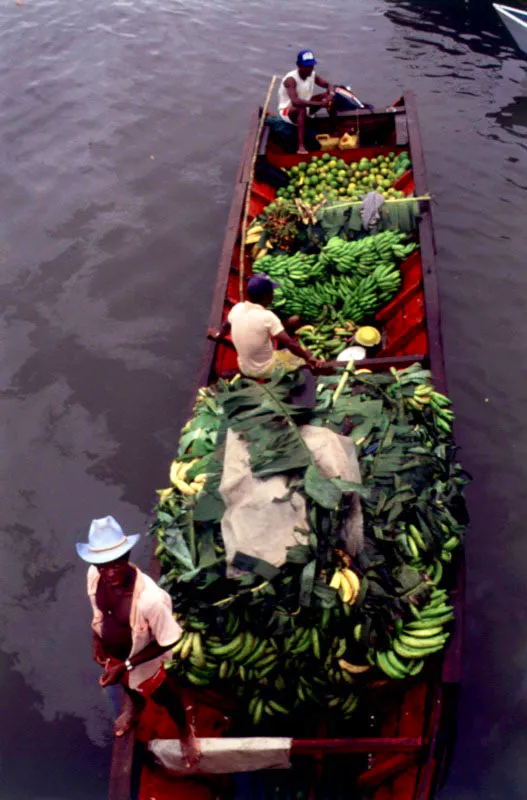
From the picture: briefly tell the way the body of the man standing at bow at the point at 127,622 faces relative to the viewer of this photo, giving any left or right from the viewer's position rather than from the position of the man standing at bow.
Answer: facing the viewer and to the left of the viewer

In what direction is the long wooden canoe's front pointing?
toward the camera

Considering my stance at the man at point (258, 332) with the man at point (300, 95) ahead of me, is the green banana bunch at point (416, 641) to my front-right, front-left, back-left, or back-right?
back-right

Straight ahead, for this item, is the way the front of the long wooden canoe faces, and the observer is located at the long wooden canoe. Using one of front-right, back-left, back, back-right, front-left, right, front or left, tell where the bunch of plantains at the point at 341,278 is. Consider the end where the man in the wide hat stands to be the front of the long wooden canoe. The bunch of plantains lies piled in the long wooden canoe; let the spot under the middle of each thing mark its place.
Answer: back

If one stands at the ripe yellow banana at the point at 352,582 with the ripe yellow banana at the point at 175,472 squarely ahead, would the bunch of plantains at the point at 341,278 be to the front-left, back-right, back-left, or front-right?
front-right

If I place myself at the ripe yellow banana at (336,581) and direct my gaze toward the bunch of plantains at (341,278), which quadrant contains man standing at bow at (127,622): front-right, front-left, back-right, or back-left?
back-left
